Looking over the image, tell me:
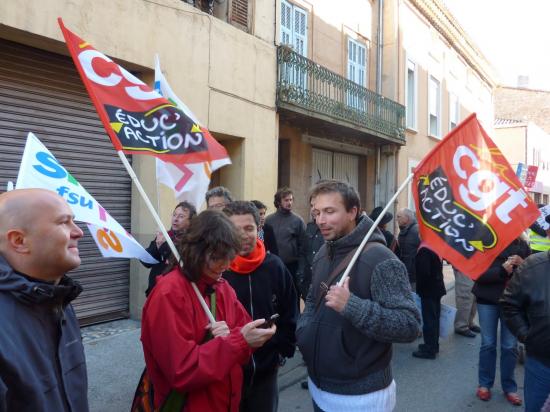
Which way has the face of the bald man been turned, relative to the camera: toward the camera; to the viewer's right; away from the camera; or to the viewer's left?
to the viewer's right

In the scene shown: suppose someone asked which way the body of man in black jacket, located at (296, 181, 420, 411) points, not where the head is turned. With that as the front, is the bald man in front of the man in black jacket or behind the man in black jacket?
in front

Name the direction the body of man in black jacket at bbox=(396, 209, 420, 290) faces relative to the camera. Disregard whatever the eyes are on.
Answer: to the viewer's left

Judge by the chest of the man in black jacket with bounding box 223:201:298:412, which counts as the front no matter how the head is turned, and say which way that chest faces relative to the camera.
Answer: toward the camera

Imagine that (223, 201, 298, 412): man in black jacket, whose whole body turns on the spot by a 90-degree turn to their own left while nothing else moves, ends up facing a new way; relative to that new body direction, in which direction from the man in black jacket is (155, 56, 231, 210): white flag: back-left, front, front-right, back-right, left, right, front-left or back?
back-left

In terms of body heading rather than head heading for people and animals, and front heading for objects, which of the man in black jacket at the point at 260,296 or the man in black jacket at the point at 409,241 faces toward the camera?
the man in black jacket at the point at 260,296

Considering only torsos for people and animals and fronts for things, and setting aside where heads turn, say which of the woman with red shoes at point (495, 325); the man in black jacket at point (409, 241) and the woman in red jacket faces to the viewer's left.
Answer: the man in black jacket

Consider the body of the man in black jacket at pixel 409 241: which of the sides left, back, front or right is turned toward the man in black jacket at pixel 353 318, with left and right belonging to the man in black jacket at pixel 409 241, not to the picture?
left

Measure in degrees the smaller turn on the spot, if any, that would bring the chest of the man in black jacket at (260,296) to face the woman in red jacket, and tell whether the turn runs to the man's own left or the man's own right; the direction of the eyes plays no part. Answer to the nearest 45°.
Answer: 0° — they already face them

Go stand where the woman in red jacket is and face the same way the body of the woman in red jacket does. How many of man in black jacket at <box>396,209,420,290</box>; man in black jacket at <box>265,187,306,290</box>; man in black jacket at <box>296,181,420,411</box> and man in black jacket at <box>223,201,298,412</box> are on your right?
0

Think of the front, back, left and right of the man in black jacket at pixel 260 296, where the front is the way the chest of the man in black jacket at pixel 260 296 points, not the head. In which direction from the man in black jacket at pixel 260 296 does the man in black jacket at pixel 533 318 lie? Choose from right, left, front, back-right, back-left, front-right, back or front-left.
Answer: left

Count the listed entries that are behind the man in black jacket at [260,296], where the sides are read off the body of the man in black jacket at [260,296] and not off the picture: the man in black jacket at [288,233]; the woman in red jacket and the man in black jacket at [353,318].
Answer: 1

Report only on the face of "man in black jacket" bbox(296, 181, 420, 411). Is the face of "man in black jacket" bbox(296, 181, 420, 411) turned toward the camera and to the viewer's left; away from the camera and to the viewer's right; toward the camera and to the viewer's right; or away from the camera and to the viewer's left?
toward the camera and to the viewer's left

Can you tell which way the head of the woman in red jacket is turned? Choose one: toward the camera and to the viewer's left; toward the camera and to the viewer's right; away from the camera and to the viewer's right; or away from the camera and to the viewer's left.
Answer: toward the camera and to the viewer's right

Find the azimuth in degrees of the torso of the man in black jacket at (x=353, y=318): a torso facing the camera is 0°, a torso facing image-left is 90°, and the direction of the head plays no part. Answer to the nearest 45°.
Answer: approximately 45°
